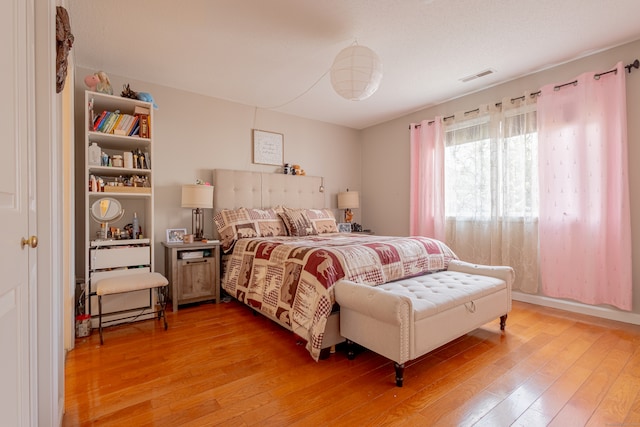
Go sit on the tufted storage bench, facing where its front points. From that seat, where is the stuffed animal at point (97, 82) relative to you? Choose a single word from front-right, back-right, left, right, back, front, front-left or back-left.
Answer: back-right

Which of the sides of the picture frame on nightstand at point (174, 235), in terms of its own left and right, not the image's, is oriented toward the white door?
front

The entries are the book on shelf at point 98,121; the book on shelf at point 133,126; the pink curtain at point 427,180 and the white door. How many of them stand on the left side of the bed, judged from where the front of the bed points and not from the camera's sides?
1

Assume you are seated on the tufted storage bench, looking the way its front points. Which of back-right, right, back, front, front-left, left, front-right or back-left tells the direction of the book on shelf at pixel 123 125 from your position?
back-right

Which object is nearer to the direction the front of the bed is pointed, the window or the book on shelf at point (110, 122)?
the window

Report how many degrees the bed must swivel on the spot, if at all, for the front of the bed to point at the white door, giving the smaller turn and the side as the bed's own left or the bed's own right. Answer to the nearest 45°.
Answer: approximately 45° to the bed's own right

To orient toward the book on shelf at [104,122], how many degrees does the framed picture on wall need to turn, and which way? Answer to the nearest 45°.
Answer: approximately 90° to its right

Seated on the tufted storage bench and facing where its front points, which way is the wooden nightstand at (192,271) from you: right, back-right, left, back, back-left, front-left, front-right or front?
back-right

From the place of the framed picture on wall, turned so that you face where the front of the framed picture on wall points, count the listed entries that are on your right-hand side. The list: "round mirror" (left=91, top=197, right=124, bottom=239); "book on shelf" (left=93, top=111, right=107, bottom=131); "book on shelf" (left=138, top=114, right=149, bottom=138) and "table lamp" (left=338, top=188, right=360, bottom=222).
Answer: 3

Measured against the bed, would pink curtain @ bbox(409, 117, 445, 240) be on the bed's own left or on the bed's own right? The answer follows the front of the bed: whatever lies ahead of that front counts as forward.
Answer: on the bed's own left

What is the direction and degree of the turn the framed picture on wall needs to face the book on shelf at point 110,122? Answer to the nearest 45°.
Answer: approximately 90° to its right

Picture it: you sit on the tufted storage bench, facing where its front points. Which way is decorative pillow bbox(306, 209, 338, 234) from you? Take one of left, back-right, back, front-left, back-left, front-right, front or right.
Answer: back
